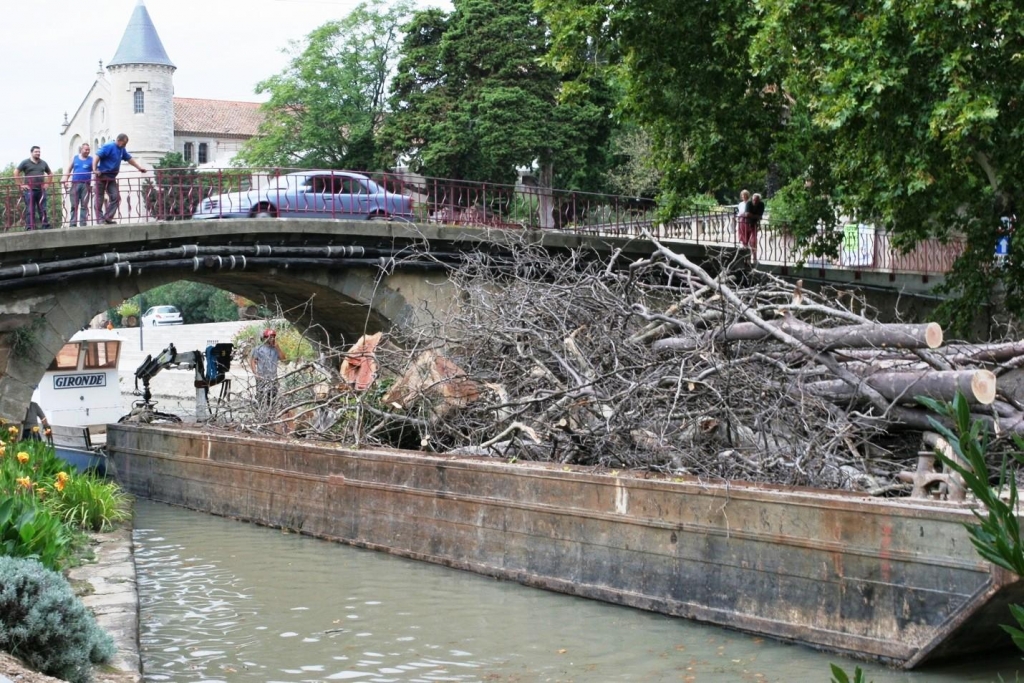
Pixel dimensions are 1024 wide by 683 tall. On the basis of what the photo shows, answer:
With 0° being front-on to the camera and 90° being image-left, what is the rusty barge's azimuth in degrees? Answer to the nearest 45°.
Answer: approximately 315°

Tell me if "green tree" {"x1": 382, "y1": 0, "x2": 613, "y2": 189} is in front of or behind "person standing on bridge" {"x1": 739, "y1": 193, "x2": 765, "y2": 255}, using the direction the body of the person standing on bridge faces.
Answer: behind

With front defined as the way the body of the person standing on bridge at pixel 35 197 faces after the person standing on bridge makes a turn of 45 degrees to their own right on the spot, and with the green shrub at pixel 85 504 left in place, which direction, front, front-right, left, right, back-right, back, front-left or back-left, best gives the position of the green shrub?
front-left

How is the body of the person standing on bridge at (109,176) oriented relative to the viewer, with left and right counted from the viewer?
facing the viewer and to the right of the viewer

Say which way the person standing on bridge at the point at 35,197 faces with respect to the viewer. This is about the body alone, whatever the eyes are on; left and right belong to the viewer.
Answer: facing the viewer

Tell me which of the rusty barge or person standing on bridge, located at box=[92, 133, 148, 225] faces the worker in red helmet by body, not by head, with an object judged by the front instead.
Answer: the person standing on bridge

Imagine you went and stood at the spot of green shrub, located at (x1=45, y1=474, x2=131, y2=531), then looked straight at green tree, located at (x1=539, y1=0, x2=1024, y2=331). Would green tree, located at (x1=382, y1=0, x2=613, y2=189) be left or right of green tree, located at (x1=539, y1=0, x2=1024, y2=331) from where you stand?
left

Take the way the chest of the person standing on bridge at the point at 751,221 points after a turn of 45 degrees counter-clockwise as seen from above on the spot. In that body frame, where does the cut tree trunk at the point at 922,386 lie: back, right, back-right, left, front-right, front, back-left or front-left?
front-right

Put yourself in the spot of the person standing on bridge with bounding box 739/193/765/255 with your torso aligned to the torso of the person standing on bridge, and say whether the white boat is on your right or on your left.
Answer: on your right

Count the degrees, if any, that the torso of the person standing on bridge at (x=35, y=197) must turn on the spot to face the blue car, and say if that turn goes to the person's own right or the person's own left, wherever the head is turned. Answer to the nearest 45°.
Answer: approximately 135° to the person's own left

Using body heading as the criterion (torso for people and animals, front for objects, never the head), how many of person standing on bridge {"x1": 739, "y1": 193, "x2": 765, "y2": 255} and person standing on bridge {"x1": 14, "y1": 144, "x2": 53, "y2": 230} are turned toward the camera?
2

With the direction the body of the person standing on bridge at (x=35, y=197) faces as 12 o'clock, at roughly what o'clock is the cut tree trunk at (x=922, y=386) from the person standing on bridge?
The cut tree trunk is roughly at 11 o'clock from the person standing on bridge.

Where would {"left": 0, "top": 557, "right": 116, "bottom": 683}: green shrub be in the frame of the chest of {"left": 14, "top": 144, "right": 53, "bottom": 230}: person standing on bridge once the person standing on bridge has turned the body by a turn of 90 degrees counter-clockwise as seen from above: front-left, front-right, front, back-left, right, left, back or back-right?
right

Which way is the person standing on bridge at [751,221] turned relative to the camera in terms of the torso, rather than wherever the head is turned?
toward the camera
